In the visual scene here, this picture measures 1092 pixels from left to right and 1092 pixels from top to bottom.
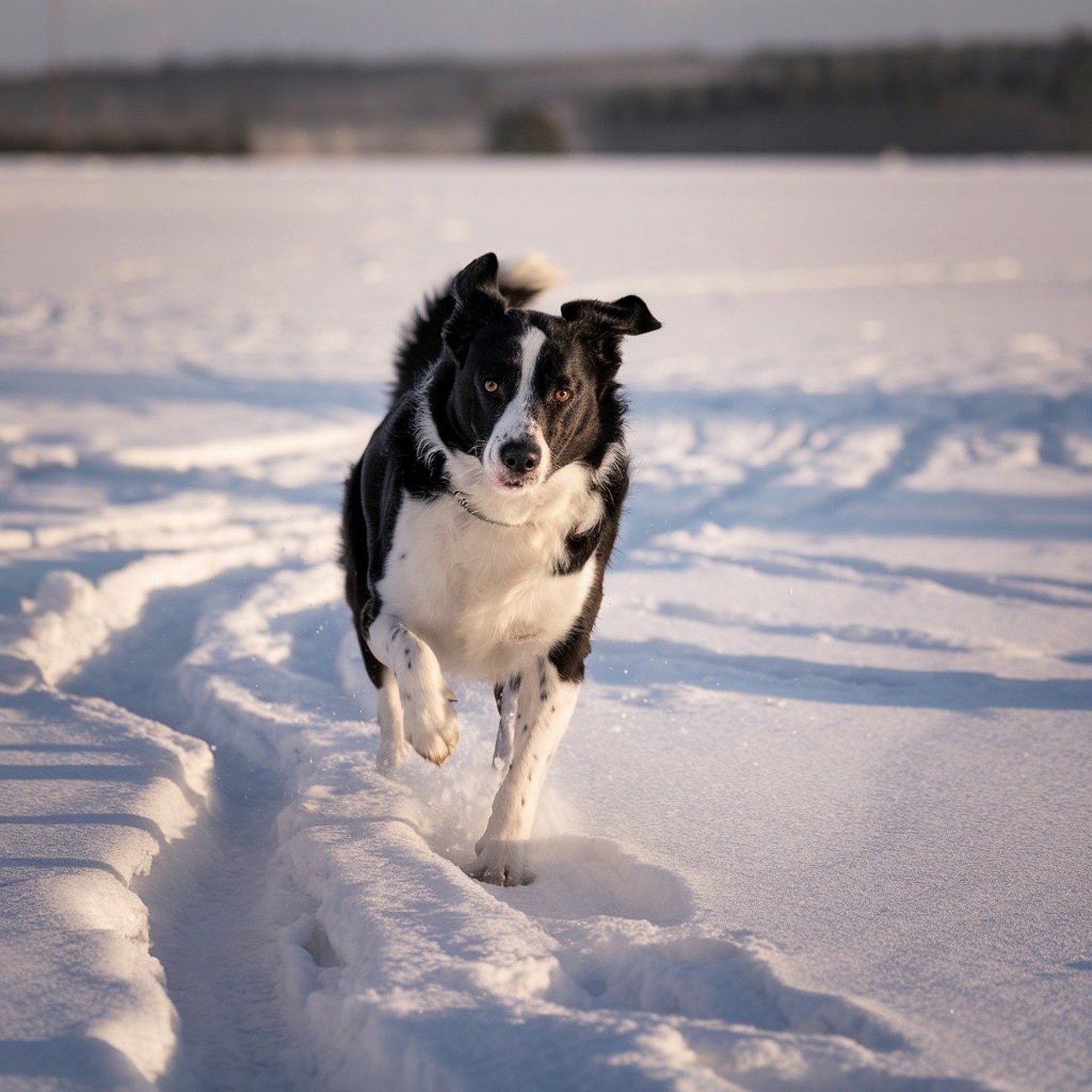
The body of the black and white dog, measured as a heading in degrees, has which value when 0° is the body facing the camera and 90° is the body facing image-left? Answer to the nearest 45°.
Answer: approximately 0°
